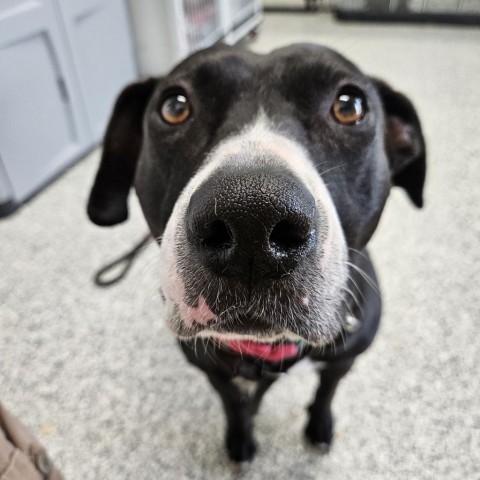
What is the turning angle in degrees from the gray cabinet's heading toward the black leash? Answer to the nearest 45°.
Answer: approximately 45° to its right

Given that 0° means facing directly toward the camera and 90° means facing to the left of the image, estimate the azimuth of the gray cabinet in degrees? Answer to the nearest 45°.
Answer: approximately 315°

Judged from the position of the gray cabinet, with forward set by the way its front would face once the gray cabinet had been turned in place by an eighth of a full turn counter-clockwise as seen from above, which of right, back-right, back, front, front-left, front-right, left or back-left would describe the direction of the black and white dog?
right

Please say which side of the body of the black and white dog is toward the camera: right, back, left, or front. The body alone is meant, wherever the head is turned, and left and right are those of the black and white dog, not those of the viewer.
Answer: front
